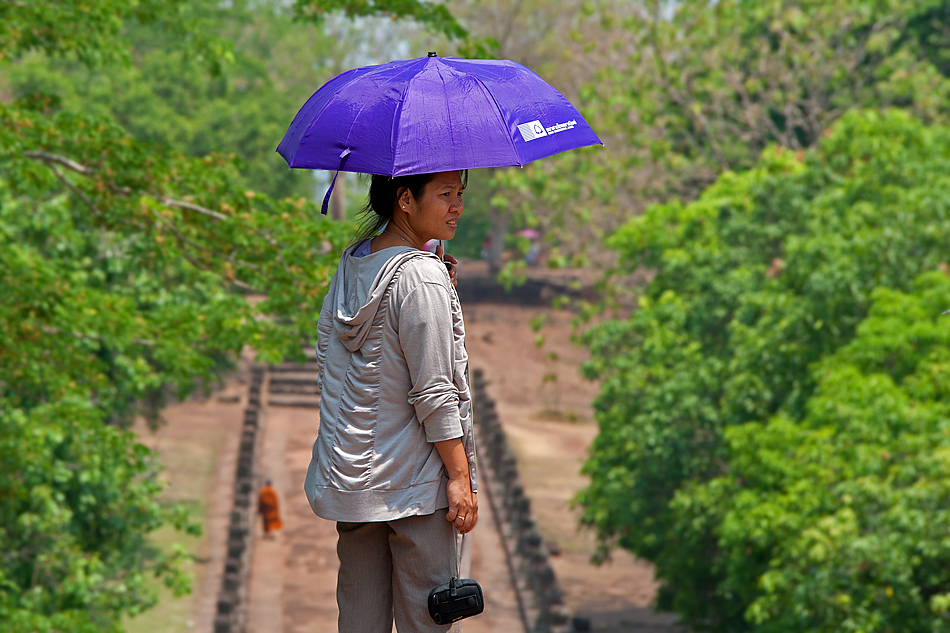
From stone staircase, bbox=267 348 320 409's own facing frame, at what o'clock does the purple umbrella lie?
The purple umbrella is roughly at 12 o'clock from the stone staircase.

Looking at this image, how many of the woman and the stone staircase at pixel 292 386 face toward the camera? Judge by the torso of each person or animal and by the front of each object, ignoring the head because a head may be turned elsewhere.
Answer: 1

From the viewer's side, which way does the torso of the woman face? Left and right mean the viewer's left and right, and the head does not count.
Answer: facing away from the viewer and to the right of the viewer

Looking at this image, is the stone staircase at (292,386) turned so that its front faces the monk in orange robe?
yes

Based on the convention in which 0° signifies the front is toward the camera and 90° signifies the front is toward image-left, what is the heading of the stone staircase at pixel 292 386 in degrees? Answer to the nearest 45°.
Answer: approximately 0°

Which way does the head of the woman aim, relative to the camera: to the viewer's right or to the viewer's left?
to the viewer's right
